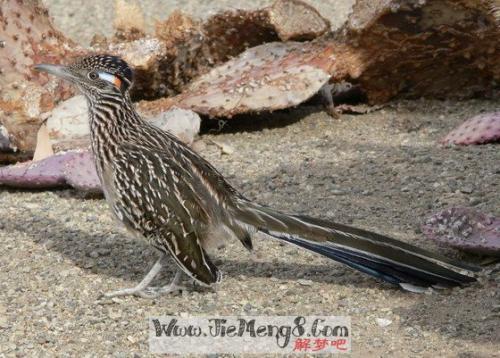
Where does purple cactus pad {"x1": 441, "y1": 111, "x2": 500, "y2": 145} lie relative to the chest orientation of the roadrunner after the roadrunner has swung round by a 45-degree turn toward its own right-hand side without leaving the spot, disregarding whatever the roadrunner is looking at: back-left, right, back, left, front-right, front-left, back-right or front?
right

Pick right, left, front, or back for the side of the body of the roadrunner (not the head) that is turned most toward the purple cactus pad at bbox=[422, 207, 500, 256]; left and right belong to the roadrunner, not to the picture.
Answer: back

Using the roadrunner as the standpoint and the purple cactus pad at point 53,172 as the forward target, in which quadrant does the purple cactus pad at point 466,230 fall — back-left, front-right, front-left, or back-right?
back-right

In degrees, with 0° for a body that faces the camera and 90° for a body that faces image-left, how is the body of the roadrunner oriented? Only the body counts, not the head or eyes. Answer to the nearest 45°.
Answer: approximately 90°

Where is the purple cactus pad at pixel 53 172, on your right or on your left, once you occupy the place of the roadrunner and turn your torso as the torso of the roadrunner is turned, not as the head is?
on your right
